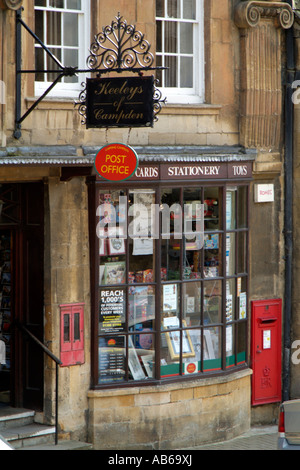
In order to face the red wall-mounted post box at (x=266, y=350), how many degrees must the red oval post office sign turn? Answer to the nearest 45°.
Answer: approximately 135° to its left

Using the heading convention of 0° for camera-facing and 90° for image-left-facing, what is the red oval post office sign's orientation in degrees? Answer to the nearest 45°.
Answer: approximately 0°
